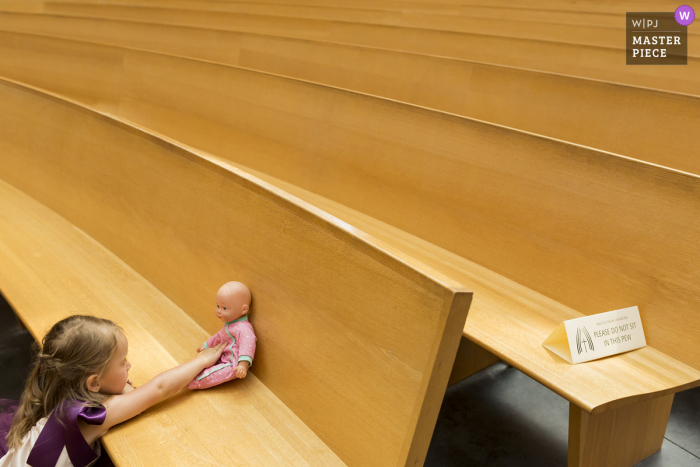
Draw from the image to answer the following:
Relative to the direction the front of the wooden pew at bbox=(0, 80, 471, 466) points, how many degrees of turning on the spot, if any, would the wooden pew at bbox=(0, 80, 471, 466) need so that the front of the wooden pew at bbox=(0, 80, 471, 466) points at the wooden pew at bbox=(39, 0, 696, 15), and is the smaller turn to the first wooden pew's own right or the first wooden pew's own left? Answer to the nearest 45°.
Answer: approximately 180°

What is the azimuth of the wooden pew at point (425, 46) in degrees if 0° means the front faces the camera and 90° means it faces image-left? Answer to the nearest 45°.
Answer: approximately 45°

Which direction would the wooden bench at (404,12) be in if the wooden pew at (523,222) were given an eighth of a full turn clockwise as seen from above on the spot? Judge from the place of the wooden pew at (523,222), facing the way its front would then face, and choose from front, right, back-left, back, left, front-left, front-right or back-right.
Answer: right

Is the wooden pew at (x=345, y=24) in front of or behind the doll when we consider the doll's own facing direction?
behind

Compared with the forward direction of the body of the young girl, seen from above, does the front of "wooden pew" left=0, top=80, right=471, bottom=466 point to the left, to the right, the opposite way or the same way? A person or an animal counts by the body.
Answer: the opposite way

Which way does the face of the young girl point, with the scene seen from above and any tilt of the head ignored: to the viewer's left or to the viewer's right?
to the viewer's right

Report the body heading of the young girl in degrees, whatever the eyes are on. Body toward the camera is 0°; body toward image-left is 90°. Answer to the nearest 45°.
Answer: approximately 225°

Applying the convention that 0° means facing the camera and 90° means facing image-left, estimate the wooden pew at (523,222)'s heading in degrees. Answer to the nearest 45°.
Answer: approximately 45°

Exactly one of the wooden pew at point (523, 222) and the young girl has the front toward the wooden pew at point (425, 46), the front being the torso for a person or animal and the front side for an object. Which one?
the young girl

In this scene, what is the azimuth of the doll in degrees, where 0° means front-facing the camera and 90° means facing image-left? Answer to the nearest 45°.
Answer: approximately 45°
